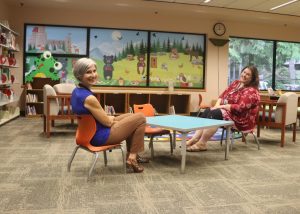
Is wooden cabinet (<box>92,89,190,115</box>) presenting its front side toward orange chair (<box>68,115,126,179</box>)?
yes

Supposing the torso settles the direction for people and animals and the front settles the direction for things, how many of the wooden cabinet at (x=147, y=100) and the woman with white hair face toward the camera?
1

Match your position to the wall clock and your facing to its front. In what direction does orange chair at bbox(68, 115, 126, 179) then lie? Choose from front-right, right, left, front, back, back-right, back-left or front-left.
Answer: front

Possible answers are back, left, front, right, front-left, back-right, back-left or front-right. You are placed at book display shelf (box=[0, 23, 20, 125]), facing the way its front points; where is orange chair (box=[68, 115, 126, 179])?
right

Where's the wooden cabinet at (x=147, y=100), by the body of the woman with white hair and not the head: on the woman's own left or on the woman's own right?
on the woman's own left

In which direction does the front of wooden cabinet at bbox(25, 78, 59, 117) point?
toward the camera

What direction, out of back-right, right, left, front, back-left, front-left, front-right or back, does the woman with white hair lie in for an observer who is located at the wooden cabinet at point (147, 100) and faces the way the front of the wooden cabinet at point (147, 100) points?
front

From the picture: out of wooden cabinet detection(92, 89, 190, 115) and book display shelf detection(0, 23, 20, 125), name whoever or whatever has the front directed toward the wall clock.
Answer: the book display shelf

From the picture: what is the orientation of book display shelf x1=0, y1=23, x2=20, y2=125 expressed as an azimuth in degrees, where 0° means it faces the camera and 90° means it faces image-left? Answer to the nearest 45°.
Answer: approximately 270°

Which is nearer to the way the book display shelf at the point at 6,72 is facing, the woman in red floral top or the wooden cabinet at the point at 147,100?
the wooden cabinet

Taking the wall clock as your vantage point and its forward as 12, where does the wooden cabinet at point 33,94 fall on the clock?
The wooden cabinet is roughly at 2 o'clock from the wall clock.

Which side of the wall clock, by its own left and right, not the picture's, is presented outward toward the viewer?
front

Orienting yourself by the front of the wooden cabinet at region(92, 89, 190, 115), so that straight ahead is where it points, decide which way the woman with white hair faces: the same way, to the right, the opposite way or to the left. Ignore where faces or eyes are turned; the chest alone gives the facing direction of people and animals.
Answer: to the left

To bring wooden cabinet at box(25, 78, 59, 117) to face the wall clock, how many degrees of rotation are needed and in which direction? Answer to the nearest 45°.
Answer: approximately 90° to its left

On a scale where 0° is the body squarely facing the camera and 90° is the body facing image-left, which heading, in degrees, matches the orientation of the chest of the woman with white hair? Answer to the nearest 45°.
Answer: approximately 270°

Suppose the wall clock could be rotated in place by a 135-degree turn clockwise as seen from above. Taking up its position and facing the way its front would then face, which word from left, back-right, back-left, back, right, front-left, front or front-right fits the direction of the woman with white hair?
back-left

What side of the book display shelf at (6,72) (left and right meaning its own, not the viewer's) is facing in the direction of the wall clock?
front
